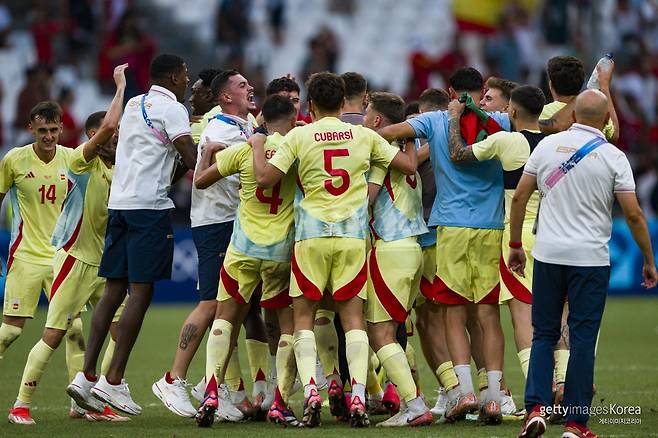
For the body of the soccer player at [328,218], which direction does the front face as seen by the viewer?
away from the camera

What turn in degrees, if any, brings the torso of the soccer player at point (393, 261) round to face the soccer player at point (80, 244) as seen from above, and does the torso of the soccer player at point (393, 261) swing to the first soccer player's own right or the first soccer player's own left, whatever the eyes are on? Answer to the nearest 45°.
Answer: approximately 45° to the first soccer player's own left

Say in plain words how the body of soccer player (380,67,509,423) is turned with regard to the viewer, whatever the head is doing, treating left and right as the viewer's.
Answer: facing away from the viewer

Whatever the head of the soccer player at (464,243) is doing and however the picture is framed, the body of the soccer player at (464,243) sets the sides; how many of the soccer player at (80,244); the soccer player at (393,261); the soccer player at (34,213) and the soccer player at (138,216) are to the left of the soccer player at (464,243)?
4

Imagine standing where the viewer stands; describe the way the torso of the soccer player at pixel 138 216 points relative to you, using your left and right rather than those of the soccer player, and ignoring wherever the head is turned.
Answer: facing away from the viewer and to the right of the viewer

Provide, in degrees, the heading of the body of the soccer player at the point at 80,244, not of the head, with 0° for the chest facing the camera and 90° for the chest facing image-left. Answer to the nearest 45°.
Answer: approximately 270°

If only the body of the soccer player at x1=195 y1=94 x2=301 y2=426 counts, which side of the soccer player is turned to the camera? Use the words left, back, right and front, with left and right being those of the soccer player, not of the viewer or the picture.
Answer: back

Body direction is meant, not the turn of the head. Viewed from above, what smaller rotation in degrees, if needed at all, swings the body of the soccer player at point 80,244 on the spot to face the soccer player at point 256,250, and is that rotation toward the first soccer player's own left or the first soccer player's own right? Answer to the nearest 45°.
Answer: approximately 45° to the first soccer player's own right

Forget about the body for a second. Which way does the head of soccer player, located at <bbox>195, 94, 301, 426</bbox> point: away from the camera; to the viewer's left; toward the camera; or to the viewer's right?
away from the camera

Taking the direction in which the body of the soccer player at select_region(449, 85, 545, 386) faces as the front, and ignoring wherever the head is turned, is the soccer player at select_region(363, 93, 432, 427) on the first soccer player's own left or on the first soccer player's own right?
on the first soccer player's own left

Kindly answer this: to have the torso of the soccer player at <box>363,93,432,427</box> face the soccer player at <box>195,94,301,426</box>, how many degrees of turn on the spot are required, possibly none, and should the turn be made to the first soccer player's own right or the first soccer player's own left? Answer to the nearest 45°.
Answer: approximately 45° to the first soccer player's own left

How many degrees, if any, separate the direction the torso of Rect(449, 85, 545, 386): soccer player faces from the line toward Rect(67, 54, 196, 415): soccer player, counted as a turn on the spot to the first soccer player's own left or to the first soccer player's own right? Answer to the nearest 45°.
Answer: approximately 45° to the first soccer player's own left

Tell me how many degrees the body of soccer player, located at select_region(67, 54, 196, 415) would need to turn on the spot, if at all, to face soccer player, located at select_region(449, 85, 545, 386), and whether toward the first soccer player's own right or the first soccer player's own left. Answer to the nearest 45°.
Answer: approximately 45° to the first soccer player's own right

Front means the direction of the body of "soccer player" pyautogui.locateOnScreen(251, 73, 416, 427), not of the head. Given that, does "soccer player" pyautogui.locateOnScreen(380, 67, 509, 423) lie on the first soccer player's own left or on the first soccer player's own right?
on the first soccer player's own right

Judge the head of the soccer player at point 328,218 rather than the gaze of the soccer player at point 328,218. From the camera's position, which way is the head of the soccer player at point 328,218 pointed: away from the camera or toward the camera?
away from the camera

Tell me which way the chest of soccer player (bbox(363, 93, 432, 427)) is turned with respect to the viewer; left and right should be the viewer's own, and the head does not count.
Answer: facing away from the viewer and to the left of the viewer
